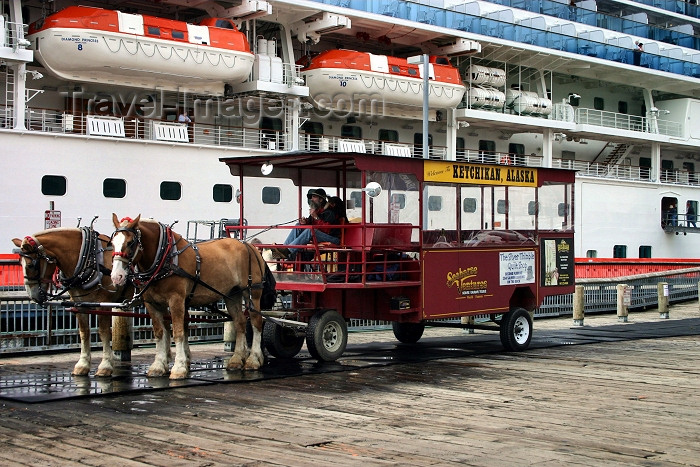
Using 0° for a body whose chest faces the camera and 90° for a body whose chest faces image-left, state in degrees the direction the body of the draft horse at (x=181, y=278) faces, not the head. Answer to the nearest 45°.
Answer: approximately 45°

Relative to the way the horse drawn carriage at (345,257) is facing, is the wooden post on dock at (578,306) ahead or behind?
behind

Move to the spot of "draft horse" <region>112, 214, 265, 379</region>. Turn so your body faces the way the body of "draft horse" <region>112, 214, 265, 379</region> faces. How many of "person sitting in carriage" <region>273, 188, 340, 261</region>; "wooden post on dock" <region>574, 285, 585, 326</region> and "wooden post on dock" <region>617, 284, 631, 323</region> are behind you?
3

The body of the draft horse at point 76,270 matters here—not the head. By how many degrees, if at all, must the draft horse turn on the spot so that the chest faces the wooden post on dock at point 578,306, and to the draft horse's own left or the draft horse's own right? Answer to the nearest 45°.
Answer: approximately 180°

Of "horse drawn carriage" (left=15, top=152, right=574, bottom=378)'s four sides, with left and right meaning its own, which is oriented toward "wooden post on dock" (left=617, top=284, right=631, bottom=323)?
back

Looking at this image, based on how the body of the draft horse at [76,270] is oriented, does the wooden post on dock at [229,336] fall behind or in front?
behind

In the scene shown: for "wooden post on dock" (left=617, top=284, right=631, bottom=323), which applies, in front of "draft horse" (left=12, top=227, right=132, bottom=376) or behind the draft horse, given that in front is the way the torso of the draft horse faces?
behind

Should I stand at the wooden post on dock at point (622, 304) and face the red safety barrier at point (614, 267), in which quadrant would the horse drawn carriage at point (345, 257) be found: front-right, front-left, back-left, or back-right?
back-left

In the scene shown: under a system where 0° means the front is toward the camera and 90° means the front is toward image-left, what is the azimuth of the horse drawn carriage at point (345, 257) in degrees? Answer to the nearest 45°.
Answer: approximately 45°
